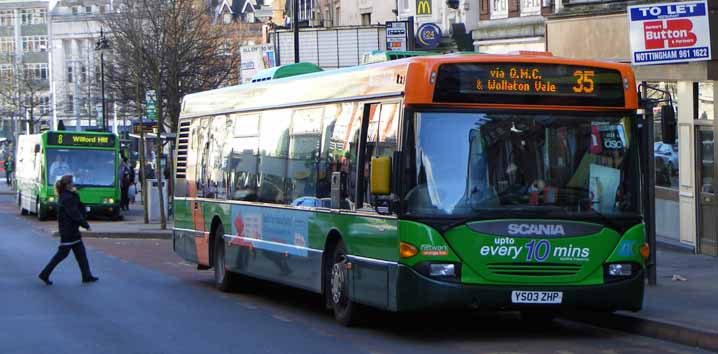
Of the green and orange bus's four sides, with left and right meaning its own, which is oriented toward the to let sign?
left

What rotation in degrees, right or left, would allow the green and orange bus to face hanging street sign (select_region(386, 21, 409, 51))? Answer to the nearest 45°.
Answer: approximately 135° to its left

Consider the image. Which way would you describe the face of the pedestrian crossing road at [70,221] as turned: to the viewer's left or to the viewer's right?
to the viewer's right

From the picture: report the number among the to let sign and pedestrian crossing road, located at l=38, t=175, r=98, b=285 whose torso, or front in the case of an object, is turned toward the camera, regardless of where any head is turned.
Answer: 1

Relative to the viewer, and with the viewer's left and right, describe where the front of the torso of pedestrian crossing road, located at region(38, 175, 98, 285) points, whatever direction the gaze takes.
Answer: facing to the right of the viewer

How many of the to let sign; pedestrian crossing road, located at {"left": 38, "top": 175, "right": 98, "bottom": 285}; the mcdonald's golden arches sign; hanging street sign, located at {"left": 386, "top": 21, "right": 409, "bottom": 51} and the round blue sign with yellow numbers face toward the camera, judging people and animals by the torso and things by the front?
4

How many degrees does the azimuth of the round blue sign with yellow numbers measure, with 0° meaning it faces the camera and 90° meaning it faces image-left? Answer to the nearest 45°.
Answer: approximately 0°
